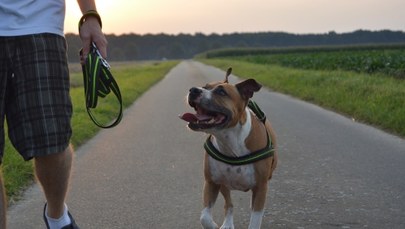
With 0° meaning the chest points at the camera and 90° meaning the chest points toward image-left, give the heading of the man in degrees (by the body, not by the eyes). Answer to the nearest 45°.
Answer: approximately 0°

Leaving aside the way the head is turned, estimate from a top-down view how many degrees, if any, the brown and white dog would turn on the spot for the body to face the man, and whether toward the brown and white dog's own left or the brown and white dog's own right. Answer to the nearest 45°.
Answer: approximately 45° to the brown and white dog's own right

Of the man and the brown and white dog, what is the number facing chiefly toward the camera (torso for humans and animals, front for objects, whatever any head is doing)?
2

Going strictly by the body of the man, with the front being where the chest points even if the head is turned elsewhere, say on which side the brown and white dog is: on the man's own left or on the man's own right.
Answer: on the man's own left

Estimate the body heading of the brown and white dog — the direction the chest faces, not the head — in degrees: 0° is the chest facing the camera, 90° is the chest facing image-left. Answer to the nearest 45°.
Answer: approximately 0°
